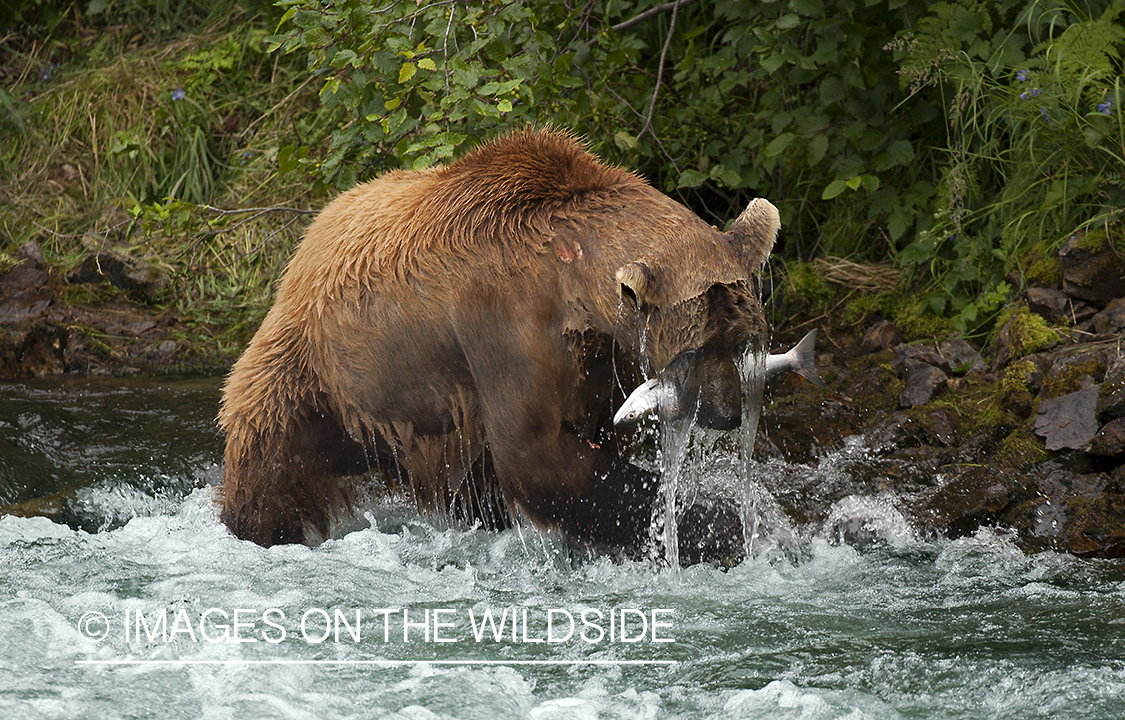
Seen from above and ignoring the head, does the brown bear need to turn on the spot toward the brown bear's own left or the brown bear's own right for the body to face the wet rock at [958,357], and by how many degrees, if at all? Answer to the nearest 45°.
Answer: approximately 45° to the brown bear's own left

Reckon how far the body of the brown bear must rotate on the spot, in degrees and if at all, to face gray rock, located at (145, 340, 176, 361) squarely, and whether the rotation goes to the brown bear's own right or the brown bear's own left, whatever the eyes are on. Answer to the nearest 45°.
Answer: approximately 135° to the brown bear's own left

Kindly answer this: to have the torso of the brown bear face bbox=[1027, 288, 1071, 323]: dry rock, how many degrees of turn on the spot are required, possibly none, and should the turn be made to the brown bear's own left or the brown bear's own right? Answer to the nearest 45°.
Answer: approximately 45° to the brown bear's own left

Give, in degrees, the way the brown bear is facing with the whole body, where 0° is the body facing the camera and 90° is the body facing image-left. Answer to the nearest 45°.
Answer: approximately 270°

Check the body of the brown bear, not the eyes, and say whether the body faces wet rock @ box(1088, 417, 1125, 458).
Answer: yes

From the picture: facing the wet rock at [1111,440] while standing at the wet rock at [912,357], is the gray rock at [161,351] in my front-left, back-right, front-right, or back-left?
back-right

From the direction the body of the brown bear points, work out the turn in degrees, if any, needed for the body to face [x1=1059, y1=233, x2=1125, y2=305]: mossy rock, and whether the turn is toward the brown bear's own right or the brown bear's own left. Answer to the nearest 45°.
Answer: approximately 45° to the brown bear's own left

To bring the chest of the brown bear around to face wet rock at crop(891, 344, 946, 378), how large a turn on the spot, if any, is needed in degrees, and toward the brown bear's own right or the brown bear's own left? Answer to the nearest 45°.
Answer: approximately 45° to the brown bear's own left

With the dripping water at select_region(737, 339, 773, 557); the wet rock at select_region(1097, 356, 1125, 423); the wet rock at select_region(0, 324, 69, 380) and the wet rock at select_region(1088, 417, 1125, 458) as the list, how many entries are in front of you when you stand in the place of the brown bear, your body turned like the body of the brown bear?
3

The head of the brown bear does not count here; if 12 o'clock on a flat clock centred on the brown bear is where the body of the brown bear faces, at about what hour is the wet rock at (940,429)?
The wet rock is roughly at 11 o'clock from the brown bear.

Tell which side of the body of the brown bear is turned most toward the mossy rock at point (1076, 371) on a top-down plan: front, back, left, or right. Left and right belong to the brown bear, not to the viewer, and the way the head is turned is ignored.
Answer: front

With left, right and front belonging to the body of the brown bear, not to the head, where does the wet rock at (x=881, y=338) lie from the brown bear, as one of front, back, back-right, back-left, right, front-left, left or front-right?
front-left

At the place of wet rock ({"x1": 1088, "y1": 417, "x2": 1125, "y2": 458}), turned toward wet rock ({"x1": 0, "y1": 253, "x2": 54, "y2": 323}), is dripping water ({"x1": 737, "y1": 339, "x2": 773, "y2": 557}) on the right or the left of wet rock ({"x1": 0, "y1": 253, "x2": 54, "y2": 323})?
left
